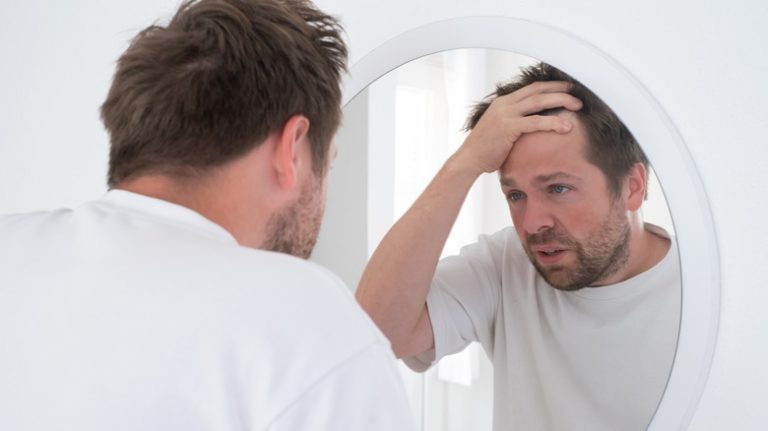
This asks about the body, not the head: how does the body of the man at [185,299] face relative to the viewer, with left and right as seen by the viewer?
facing away from the viewer and to the right of the viewer

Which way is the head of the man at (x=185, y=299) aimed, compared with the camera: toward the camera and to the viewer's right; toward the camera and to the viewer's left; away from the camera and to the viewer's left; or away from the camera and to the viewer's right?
away from the camera and to the viewer's right
